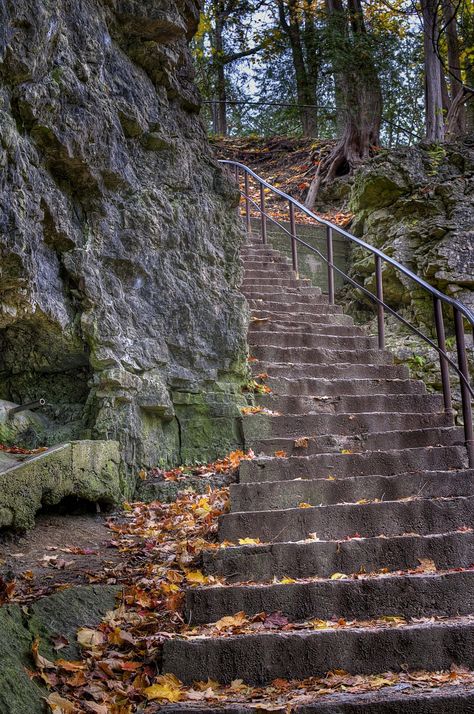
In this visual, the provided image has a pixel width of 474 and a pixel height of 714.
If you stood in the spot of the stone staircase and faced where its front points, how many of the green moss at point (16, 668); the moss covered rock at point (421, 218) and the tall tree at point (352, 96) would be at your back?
2

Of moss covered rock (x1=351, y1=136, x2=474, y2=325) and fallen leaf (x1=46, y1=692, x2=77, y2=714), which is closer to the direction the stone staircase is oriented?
the fallen leaf

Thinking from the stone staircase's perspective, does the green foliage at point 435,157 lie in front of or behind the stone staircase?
behind

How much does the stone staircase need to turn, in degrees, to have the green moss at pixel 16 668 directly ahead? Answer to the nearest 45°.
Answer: approximately 45° to its right

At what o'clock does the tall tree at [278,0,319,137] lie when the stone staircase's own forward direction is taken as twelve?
The tall tree is roughly at 6 o'clock from the stone staircase.

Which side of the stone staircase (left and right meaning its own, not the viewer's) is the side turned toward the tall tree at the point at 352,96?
back

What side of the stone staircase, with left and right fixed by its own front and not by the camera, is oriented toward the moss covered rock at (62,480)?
right

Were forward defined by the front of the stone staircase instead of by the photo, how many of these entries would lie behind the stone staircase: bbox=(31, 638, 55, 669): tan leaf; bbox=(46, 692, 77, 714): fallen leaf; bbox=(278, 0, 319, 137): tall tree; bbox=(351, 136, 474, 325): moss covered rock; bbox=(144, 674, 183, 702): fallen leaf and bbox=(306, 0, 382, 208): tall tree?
3

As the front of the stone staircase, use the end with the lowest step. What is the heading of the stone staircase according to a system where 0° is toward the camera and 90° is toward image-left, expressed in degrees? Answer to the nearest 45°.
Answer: approximately 0°
